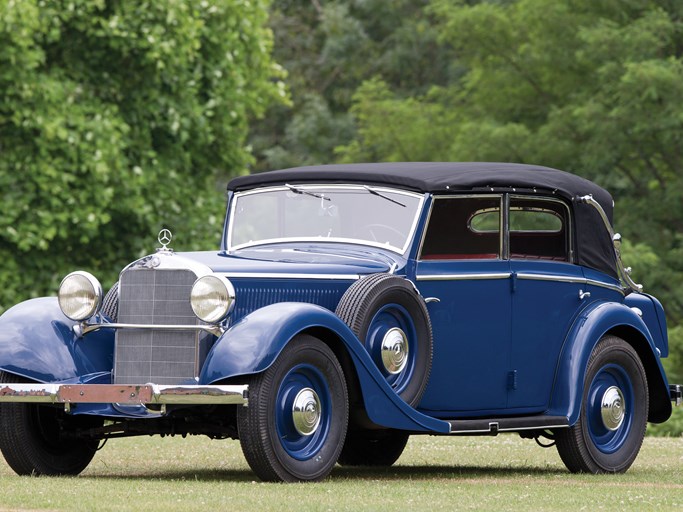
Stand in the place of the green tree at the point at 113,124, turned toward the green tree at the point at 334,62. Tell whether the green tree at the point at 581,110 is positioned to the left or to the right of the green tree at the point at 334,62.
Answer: right

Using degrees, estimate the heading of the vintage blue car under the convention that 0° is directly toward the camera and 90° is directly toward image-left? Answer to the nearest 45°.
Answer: approximately 45°

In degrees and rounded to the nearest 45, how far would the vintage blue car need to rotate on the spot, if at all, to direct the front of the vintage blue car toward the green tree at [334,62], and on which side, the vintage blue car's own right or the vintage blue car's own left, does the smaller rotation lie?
approximately 135° to the vintage blue car's own right

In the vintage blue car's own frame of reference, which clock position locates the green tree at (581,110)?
The green tree is roughly at 5 o'clock from the vintage blue car.

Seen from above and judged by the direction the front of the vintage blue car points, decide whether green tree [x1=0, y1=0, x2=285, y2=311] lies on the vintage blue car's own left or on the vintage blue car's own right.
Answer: on the vintage blue car's own right
